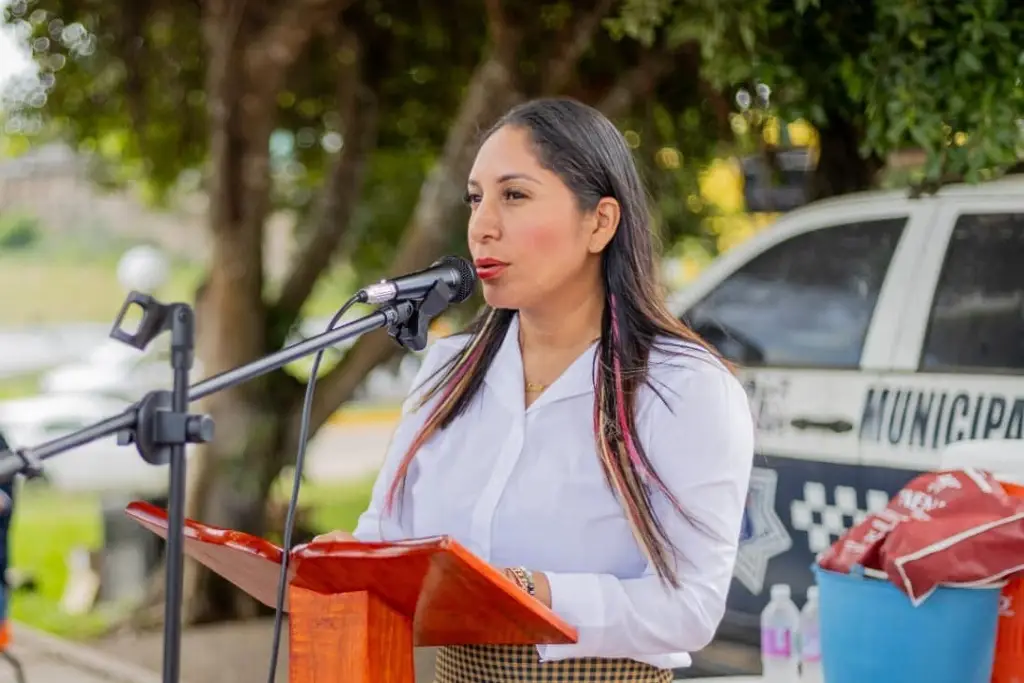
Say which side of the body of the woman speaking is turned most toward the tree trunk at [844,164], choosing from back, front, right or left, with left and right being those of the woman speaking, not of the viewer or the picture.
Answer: back

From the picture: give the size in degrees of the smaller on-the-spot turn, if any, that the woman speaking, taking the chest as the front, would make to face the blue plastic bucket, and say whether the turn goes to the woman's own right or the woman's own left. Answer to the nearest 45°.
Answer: approximately 180°

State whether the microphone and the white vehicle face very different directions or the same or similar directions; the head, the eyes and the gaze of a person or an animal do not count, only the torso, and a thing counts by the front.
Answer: very different directions

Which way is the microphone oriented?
to the viewer's right

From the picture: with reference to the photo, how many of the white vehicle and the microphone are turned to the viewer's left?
1

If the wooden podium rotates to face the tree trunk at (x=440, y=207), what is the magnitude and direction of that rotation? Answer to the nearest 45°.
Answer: approximately 135° to its right

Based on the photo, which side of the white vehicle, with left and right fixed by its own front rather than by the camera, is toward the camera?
left

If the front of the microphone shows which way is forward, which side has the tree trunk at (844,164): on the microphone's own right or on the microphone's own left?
on the microphone's own left

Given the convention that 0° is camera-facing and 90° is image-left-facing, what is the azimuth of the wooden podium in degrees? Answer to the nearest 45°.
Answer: approximately 45°

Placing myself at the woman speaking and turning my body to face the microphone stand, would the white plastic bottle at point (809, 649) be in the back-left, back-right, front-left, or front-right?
back-right

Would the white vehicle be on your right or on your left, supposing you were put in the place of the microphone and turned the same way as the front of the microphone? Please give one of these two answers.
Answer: on your left
